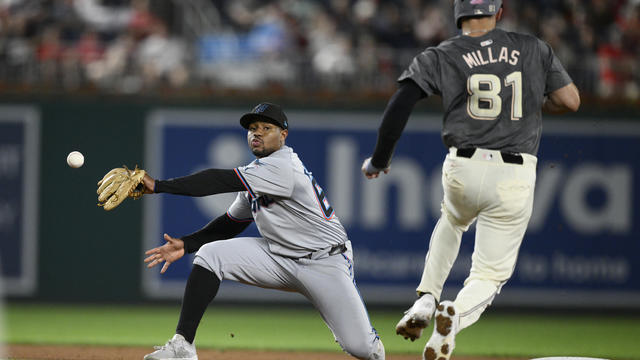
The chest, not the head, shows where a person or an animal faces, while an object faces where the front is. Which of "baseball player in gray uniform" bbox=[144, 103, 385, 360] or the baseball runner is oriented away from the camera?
the baseball runner

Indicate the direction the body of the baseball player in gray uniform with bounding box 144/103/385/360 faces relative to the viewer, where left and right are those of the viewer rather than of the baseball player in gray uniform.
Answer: facing to the left of the viewer

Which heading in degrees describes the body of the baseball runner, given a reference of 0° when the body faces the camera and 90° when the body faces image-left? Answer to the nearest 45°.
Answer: approximately 180°

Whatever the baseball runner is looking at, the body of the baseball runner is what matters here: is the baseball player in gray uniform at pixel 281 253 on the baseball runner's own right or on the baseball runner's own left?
on the baseball runner's own left

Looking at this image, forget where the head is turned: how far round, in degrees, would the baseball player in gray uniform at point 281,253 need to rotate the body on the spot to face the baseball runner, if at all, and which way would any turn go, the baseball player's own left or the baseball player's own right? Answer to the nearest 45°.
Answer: approximately 135° to the baseball player's own left

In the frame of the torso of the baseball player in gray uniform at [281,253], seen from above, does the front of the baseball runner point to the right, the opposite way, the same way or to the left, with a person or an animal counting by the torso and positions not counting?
to the right
